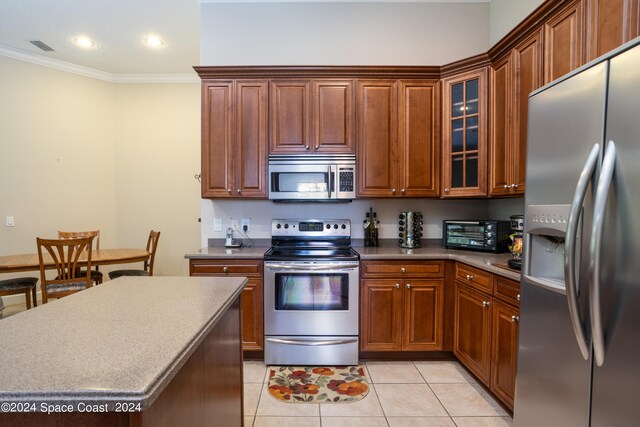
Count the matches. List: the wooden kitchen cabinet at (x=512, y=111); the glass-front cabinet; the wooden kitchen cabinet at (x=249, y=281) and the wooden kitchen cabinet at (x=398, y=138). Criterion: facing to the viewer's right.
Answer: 0

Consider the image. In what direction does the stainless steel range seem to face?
toward the camera

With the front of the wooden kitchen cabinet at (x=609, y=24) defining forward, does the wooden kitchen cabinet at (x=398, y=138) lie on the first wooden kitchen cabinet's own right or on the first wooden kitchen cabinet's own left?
on the first wooden kitchen cabinet's own right

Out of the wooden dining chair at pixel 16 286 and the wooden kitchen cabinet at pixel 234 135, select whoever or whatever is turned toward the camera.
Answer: the wooden kitchen cabinet

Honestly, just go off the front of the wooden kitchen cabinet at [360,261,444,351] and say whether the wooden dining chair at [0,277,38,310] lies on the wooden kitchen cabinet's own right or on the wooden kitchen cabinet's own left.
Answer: on the wooden kitchen cabinet's own right

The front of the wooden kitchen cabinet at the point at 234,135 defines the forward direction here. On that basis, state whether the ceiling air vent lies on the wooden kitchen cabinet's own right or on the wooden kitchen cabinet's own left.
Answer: on the wooden kitchen cabinet's own right

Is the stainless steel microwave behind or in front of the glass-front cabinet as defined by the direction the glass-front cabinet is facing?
in front

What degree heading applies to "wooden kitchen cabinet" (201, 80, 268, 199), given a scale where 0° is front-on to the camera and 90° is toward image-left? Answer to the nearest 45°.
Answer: approximately 0°

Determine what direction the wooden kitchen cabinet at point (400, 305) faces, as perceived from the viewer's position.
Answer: facing the viewer

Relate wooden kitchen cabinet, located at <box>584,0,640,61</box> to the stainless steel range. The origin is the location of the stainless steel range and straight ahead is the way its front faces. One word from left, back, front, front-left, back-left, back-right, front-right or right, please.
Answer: front-left

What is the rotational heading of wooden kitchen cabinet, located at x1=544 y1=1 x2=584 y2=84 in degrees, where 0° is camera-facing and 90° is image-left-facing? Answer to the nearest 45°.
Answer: approximately 45°

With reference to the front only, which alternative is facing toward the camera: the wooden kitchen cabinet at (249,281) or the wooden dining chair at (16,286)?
the wooden kitchen cabinet

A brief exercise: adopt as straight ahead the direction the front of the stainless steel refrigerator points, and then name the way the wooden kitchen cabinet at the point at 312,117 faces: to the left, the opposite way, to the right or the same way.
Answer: to the left

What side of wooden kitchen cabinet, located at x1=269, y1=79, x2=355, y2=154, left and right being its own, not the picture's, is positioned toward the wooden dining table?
right

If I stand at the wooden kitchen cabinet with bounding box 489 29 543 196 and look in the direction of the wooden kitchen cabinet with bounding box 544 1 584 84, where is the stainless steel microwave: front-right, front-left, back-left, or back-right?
back-right
